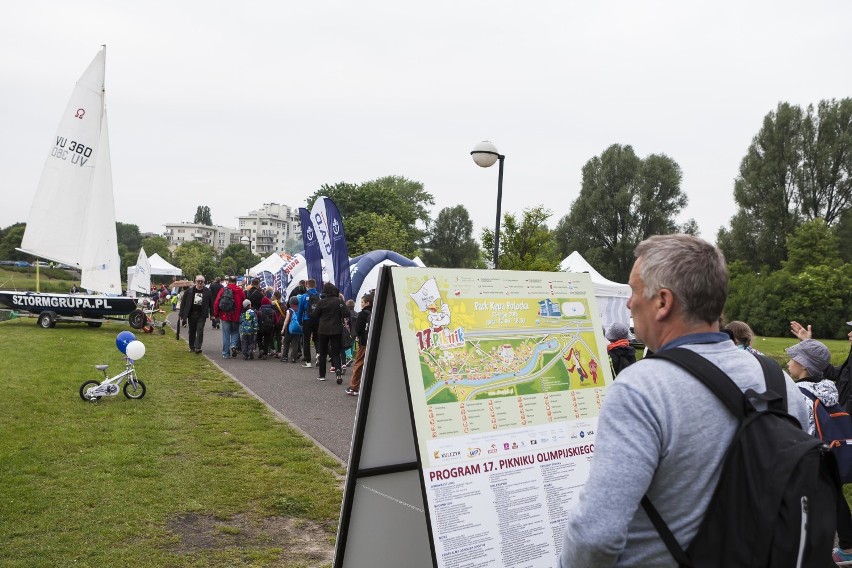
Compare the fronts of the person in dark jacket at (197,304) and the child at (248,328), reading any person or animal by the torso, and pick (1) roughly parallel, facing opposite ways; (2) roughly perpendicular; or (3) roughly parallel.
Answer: roughly parallel, facing opposite ways

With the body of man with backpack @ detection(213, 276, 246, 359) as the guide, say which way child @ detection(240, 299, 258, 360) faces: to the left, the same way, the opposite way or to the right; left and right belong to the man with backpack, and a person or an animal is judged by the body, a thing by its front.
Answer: the same way

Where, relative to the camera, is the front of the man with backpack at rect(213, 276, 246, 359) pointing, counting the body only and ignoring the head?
away from the camera

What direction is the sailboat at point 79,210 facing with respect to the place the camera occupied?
facing to the right of the viewer

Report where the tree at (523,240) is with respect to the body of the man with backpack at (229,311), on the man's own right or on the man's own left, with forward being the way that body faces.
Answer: on the man's own right

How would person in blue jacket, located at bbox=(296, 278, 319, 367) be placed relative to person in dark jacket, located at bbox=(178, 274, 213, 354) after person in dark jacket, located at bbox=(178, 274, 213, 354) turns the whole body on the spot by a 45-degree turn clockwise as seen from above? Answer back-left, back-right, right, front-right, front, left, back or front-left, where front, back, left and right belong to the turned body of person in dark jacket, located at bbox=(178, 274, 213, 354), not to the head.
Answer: left

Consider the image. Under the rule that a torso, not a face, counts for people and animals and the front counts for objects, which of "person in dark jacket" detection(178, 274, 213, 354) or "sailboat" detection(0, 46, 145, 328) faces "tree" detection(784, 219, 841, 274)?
the sailboat

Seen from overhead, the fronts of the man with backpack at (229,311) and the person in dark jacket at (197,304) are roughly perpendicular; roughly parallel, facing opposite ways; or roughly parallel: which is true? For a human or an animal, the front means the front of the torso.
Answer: roughly parallel, facing opposite ways

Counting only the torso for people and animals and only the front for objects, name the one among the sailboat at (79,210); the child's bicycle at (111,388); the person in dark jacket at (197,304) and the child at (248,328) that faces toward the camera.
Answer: the person in dark jacket

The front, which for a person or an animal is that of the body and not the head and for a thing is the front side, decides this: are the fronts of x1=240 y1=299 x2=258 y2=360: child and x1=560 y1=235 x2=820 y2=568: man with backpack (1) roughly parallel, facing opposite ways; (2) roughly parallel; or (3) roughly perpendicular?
roughly parallel
